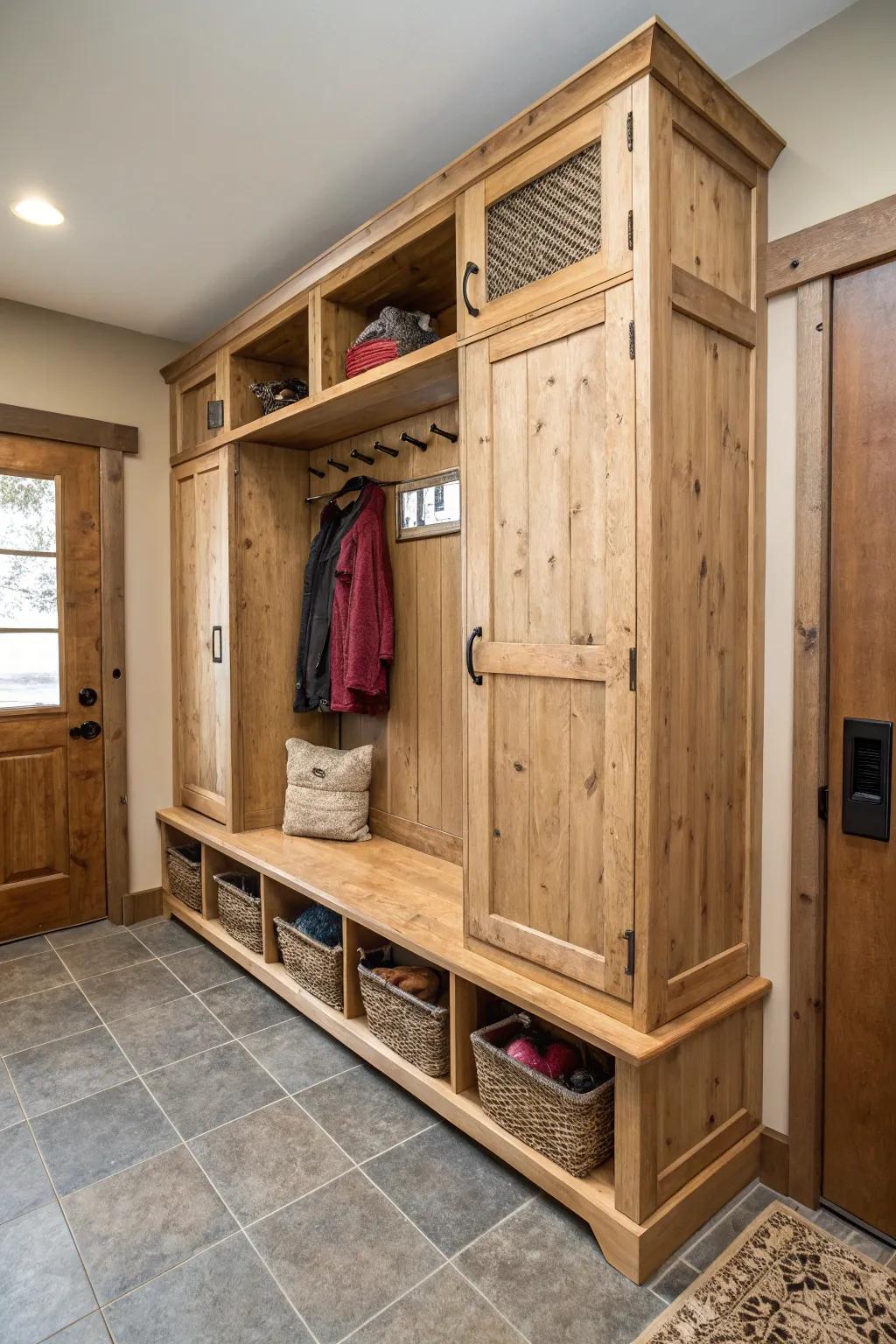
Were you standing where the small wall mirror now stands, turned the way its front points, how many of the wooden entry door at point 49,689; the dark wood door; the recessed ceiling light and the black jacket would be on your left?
1

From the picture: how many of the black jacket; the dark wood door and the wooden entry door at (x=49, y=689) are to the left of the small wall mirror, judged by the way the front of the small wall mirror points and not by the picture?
1

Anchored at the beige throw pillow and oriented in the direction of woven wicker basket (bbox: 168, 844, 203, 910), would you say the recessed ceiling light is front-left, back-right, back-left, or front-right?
front-left

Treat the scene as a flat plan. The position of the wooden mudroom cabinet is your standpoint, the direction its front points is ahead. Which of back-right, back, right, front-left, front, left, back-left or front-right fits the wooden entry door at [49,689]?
right

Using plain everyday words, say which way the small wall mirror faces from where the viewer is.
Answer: facing the viewer and to the left of the viewer

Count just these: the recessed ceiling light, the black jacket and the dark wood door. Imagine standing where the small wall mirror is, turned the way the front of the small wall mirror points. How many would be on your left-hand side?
1

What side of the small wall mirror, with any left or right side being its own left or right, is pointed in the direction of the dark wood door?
left
